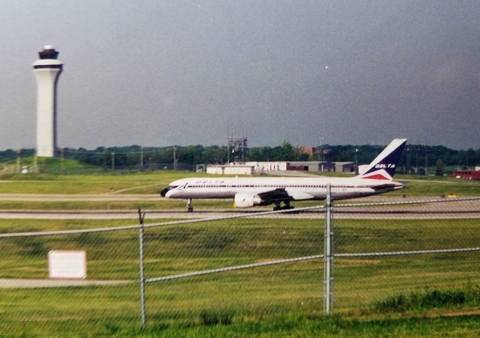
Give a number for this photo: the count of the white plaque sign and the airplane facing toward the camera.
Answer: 1

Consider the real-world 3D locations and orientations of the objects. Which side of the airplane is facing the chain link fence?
left

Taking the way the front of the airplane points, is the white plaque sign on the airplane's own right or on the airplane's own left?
on the airplane's own left

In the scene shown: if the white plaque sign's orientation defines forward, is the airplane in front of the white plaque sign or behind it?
behind

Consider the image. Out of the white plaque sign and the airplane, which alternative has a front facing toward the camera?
the white plaque sign

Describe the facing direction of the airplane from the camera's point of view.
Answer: facing to the left of the viewer

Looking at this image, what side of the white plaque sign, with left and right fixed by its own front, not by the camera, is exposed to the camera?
front
